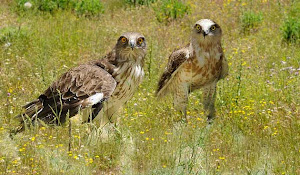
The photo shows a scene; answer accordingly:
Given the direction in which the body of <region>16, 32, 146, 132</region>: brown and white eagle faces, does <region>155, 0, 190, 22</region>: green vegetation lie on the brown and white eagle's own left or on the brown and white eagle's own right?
on the brown and white eagle's own left

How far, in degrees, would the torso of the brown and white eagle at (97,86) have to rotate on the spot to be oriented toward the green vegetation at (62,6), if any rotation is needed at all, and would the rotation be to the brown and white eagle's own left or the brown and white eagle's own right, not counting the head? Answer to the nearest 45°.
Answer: approximately 135° to the brown and white eagle's own left

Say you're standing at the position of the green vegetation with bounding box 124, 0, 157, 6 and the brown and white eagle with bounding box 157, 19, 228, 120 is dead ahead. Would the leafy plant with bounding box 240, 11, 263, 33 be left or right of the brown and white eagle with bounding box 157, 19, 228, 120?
left

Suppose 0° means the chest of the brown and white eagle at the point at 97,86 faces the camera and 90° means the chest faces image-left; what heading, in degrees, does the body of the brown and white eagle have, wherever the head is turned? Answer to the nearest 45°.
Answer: approximately 315°

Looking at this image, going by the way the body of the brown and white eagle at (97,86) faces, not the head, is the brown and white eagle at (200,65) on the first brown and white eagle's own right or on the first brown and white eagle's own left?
on the first brown and white eagle's own left

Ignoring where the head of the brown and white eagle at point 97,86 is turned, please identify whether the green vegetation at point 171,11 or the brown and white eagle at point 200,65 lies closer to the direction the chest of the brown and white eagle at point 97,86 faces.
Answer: the brown and white eagle

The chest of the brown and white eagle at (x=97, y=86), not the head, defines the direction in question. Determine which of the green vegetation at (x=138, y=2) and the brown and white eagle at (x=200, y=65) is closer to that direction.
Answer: the brown and white eagle

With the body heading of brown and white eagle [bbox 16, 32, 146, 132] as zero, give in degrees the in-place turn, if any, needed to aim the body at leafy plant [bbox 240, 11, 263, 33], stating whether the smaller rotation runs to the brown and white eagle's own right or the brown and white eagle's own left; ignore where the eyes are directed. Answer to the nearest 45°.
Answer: approximately 90° to the brown and white eagle's own left
